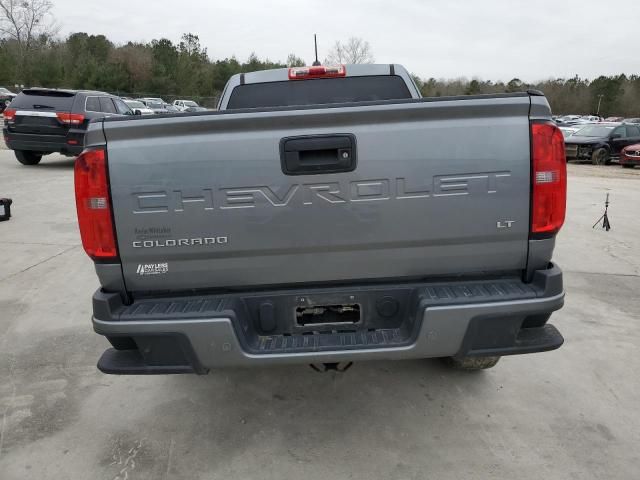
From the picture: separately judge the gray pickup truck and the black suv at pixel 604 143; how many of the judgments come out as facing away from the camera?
1

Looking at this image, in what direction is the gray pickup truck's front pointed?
away from the camera

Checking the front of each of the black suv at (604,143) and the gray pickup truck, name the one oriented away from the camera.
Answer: the gray pickup truck

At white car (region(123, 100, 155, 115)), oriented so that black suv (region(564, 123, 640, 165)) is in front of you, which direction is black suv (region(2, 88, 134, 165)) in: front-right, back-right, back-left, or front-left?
front-right

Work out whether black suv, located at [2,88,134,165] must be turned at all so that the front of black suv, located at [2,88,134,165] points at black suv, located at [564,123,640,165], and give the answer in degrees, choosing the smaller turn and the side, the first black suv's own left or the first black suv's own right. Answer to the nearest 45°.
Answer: approximately 45° to the first black suv's own right

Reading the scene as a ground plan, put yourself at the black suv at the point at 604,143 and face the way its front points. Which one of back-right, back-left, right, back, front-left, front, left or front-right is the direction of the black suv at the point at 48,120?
front

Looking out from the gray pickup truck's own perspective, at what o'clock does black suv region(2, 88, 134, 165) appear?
The black suv is roughly at 11 o'clock from the gray pickup truck.

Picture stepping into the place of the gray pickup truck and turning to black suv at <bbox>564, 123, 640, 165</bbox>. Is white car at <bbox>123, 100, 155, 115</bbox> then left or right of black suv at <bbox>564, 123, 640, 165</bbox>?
left

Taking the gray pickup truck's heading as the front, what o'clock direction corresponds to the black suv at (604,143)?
The black suv is roughly at 1 o'clock from the gray pickup truck.

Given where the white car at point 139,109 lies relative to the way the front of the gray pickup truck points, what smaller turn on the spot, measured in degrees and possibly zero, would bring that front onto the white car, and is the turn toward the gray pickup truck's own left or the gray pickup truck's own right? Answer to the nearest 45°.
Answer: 0° — it already faces it

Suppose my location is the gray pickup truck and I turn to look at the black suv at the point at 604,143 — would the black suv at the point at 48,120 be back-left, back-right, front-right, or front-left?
front-left

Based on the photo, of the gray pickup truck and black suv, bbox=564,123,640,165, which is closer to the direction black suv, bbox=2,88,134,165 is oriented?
the black suv

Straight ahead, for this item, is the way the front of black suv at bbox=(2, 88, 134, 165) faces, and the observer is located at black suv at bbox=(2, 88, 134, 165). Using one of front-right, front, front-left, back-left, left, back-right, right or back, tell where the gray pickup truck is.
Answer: back-right

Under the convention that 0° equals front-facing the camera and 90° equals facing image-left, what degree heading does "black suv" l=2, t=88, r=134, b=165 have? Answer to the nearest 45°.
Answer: approximately 225°

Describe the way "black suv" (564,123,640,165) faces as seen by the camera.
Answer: facing the viewer and to the left of the viewer

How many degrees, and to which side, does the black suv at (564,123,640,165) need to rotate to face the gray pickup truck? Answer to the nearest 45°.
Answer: approximately 45° to its left
